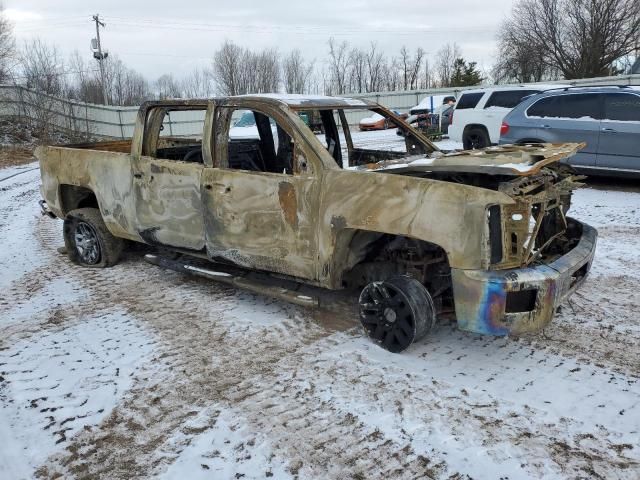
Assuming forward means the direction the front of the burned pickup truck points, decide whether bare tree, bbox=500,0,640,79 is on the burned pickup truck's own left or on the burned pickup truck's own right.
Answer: on the burned pickup truck's own left

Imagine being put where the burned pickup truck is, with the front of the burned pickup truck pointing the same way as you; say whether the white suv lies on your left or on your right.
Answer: on your left
